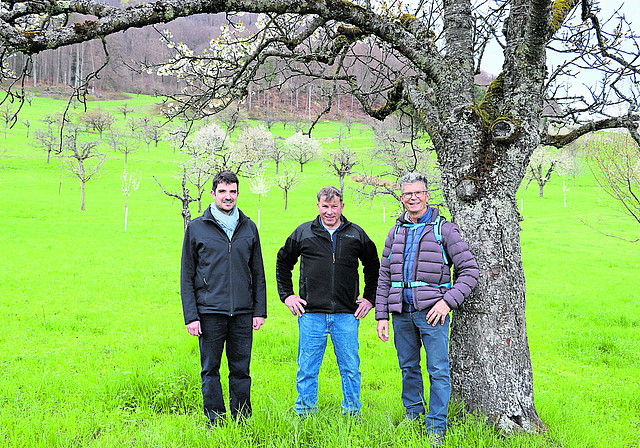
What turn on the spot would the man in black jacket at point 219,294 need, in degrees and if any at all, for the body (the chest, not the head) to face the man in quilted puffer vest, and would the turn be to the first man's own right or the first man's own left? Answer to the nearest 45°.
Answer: approximately 45° to the first man's own left

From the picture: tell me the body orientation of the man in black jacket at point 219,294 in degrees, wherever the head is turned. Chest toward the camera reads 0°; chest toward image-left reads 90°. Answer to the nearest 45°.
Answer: approximately 0°

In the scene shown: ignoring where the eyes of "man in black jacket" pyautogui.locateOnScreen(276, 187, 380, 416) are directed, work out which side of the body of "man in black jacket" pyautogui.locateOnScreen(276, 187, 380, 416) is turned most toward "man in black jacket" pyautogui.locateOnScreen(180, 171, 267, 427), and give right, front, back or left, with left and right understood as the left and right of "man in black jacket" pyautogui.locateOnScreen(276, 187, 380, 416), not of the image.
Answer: right

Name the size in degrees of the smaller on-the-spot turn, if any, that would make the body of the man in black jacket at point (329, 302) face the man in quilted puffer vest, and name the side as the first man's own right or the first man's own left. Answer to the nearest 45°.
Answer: approximately 45° to the first man's own left

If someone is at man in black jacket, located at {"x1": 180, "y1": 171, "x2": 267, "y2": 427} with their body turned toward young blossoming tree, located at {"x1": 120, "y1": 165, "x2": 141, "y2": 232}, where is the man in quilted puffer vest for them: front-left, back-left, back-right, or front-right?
back-right

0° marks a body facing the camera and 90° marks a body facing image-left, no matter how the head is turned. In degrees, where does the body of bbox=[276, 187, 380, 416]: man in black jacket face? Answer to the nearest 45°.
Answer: approximately 0°

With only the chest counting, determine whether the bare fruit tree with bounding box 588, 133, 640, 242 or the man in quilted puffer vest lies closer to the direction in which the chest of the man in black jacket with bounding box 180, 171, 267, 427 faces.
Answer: the man in quilted puffer vest

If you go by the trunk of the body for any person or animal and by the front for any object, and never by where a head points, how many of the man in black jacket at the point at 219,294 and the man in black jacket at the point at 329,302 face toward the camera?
2

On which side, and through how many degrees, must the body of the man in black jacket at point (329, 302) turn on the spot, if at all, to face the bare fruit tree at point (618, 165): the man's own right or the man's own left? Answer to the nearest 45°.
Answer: approximately 135° to the man's own left
